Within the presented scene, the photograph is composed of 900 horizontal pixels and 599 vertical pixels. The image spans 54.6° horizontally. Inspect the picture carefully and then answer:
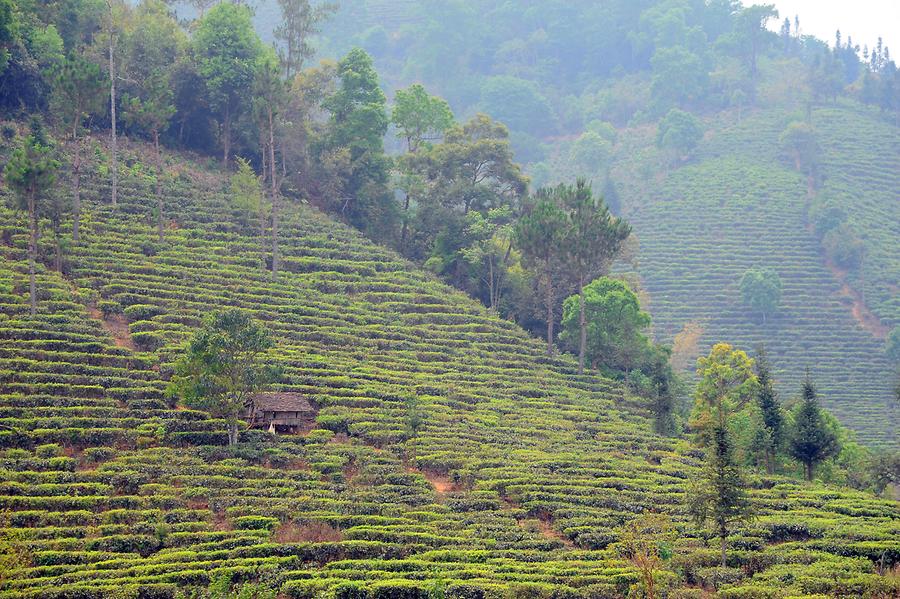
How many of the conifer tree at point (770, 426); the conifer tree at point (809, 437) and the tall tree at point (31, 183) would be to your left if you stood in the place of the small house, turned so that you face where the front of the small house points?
2

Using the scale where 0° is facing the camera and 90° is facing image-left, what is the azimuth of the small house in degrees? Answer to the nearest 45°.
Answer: approximately 0°

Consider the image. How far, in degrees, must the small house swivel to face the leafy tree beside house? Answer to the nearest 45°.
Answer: approximately 45° to its right

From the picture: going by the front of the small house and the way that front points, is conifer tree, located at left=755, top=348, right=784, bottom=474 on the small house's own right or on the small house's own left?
on the small house's own left

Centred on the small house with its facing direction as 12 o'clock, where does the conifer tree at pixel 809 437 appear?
The conifer tree is roughly at 9 o'clock from the small house.

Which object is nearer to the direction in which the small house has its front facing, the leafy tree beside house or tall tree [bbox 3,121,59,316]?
the leafy tree beside house

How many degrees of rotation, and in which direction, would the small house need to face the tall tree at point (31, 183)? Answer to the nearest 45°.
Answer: approximately 135° to its right

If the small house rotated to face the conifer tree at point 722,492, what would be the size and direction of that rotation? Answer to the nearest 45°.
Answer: approximately 45° to its left

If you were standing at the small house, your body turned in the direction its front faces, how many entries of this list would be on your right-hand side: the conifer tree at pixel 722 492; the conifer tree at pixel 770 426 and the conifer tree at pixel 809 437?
0
